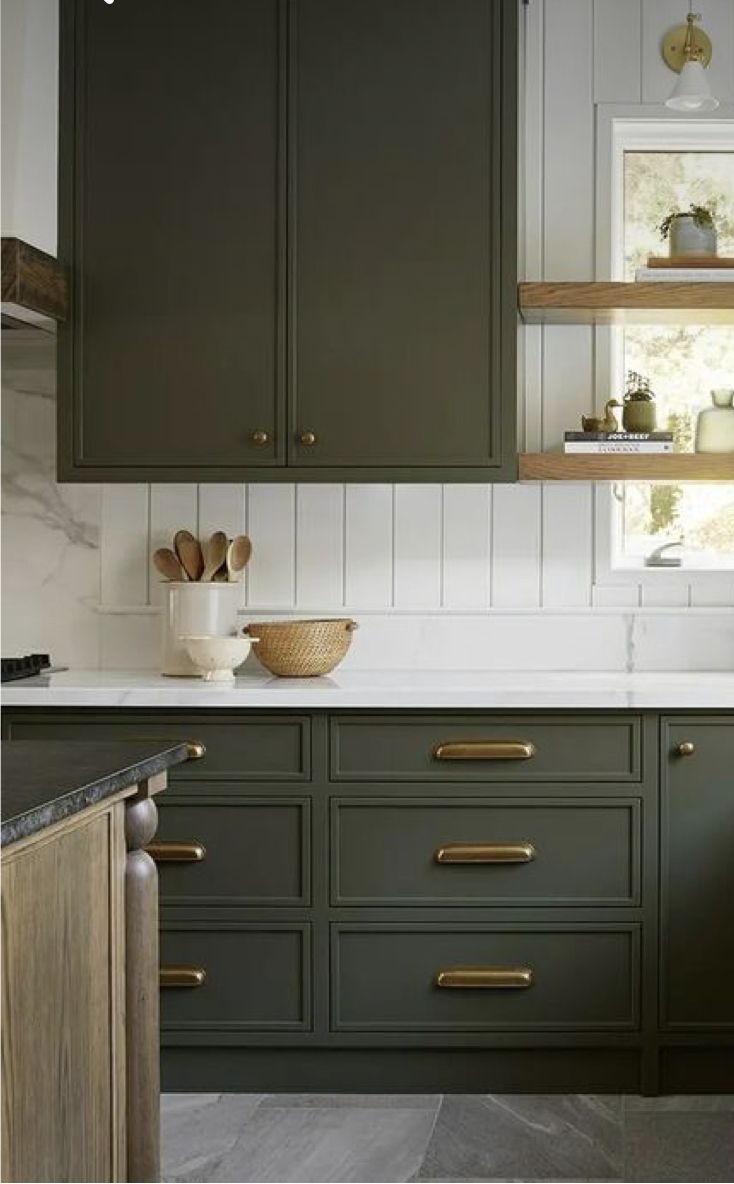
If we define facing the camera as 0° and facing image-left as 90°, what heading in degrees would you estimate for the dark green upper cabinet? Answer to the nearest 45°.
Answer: approximately 0°

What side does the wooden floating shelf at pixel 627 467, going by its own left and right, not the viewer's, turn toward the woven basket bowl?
right

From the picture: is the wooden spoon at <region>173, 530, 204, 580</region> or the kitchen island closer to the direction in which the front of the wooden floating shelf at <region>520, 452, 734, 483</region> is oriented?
the kitchen island

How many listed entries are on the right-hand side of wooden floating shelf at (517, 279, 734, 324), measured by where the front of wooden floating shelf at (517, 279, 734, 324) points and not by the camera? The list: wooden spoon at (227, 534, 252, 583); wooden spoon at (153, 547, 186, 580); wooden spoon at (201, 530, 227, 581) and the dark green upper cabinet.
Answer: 4

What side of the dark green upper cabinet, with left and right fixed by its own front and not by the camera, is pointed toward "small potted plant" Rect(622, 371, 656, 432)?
left

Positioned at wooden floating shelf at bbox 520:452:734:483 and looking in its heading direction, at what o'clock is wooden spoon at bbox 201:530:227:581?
The wooden spoon is roughly at 3 o'clock from the wooden floating shelf.

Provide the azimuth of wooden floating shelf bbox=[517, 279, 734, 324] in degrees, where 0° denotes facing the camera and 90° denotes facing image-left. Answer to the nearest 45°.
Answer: approximately 0°
